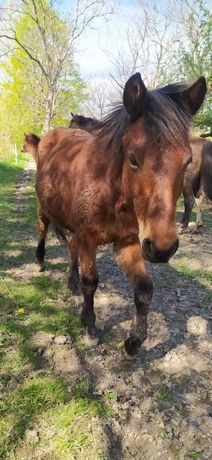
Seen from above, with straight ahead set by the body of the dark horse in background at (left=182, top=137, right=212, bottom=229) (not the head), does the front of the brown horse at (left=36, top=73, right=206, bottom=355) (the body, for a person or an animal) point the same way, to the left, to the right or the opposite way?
the opposite way

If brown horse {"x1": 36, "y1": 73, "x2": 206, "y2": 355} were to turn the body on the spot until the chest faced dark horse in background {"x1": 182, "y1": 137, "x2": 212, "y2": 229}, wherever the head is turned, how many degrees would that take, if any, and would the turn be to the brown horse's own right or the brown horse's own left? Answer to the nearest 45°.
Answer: approximately 135° to the brown horse's own left

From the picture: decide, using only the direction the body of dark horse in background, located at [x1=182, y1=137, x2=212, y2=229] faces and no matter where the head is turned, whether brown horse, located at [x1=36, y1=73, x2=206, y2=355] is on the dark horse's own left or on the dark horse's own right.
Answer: on the dark horse's own left

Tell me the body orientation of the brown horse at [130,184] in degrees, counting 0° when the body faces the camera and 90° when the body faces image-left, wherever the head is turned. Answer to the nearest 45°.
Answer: approximately 315°

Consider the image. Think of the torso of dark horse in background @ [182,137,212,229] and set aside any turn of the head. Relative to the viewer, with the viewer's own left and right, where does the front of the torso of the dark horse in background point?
facing away from the viewer and to the left of the viewer
